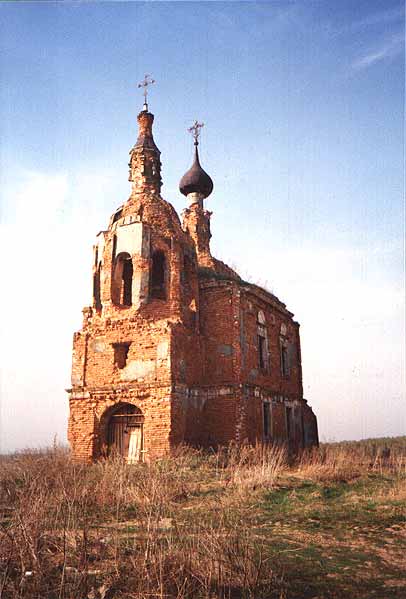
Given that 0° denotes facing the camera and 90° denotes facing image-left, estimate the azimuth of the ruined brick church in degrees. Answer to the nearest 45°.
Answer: approximately 45°
